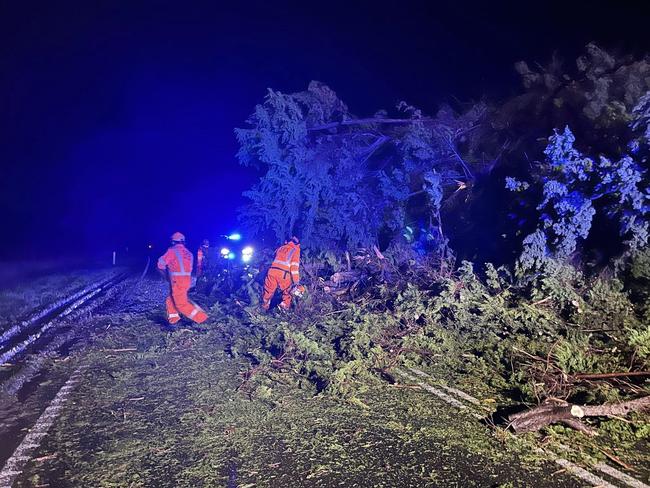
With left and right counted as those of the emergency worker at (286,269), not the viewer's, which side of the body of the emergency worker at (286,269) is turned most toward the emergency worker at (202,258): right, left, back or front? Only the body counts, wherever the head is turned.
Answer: left

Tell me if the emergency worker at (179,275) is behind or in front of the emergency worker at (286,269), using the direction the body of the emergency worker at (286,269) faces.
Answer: behind

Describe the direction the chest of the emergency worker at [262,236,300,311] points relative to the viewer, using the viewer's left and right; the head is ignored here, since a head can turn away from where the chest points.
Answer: facing away from the viewer and to the right of the viewer
